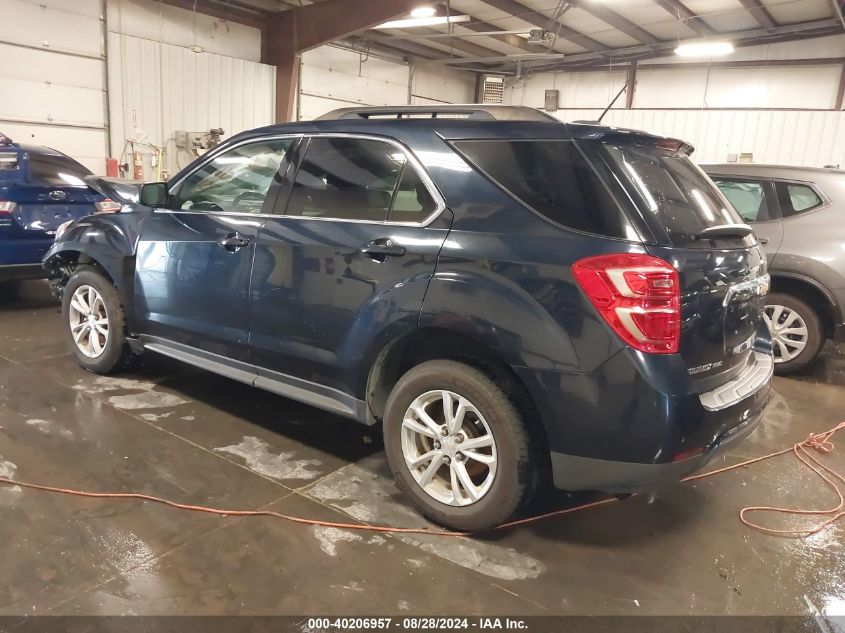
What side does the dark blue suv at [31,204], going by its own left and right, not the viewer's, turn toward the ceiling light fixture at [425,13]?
right

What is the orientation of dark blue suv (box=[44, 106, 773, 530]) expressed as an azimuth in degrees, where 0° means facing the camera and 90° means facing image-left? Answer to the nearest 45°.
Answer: approximately 135°

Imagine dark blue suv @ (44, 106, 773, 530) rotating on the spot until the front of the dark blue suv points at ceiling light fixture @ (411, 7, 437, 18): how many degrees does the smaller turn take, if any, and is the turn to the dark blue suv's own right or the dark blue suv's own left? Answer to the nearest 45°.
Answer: approximately 45° to the dark blue suv's own right

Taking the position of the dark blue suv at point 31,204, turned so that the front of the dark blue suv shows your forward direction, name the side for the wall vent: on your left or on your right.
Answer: on your right

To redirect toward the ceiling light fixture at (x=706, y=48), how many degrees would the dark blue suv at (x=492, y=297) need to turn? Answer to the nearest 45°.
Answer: approximately 90° to its right

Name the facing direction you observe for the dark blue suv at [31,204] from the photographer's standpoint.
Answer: facing away from the viewer and to the left of the viewer
